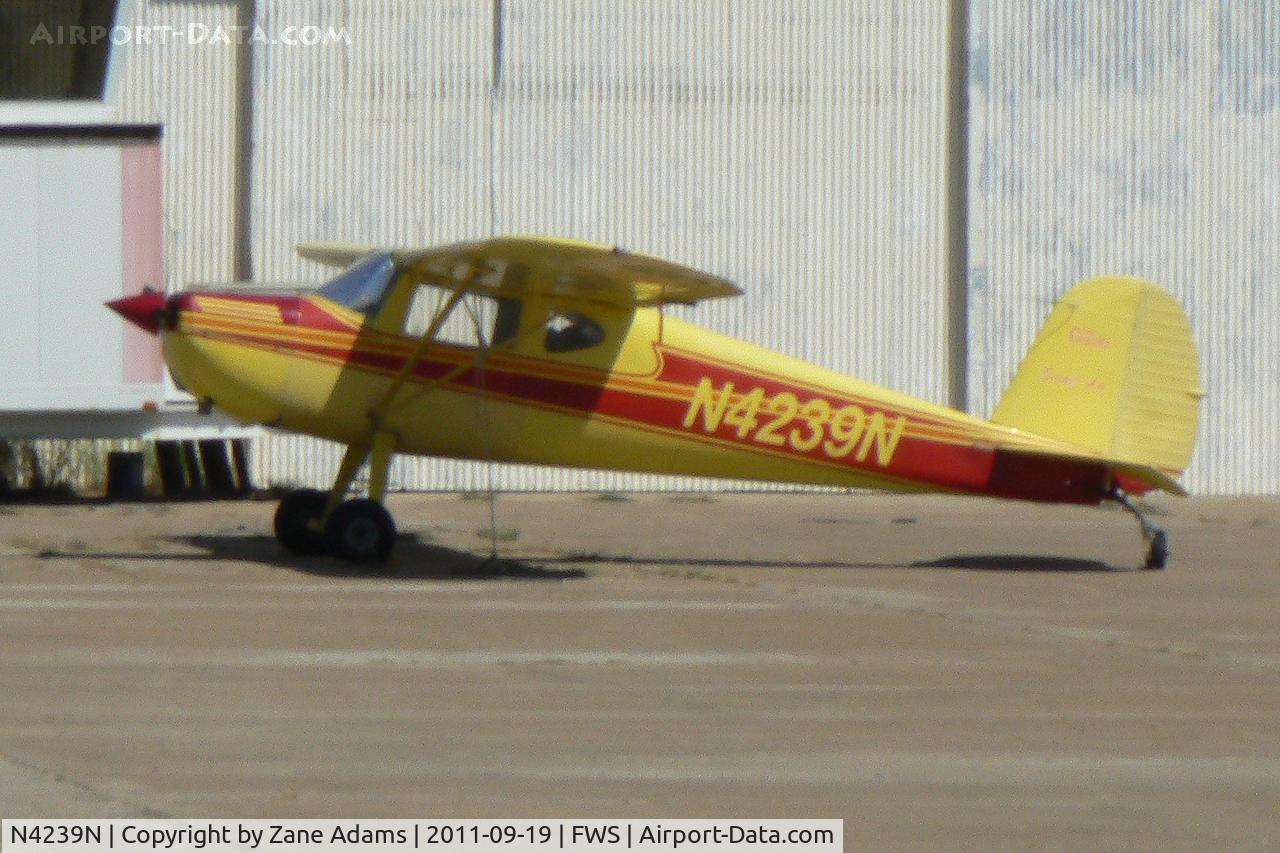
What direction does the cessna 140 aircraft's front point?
to the viewer's left
